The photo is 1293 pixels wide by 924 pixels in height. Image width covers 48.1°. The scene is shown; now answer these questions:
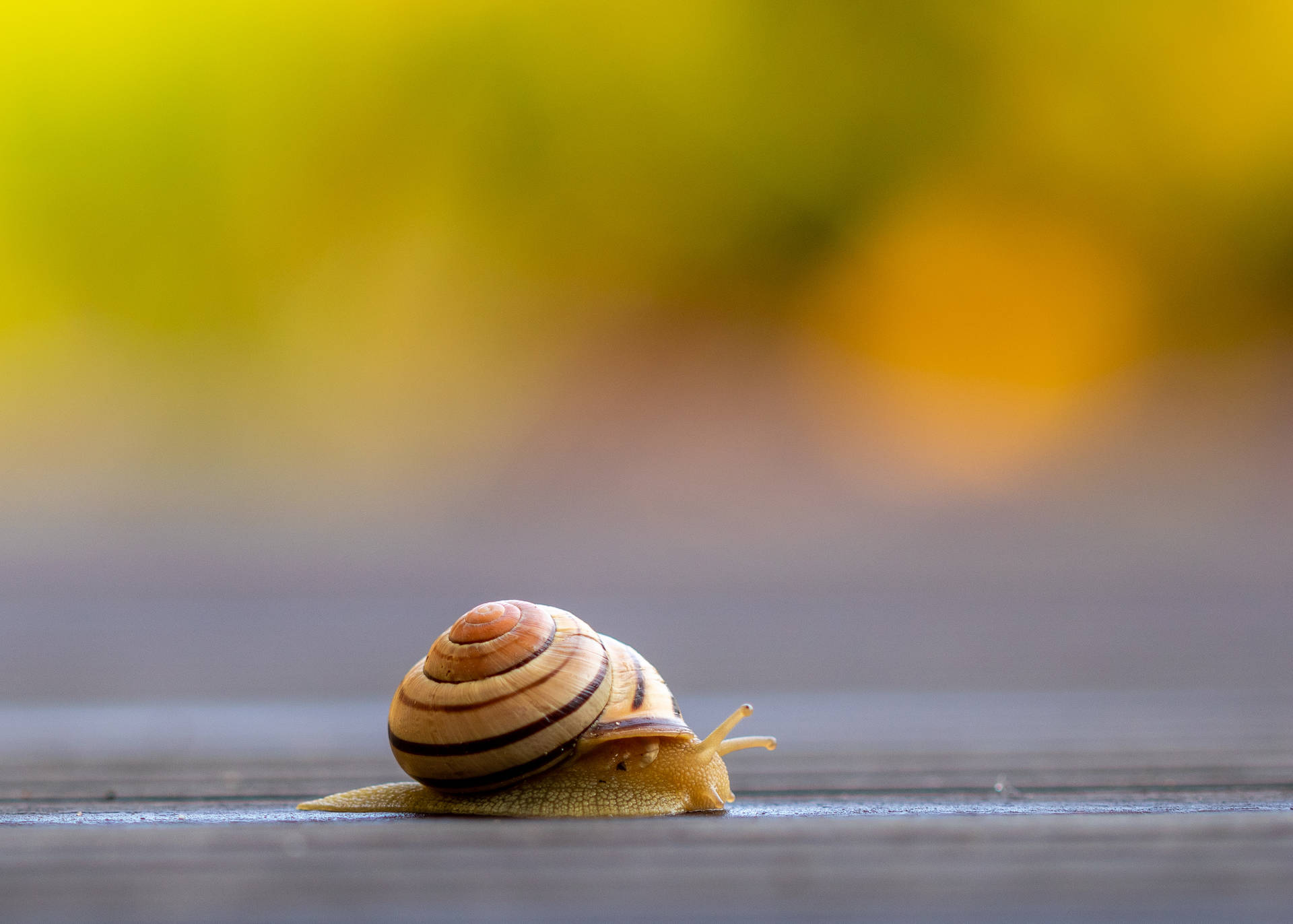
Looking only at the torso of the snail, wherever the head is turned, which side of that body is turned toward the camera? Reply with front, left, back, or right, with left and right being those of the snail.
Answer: right

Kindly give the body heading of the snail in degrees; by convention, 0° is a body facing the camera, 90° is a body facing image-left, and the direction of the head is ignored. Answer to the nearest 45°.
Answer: approximately 270°
